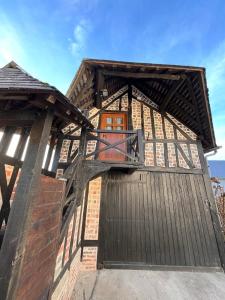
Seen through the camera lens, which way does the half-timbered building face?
facing the viewer
